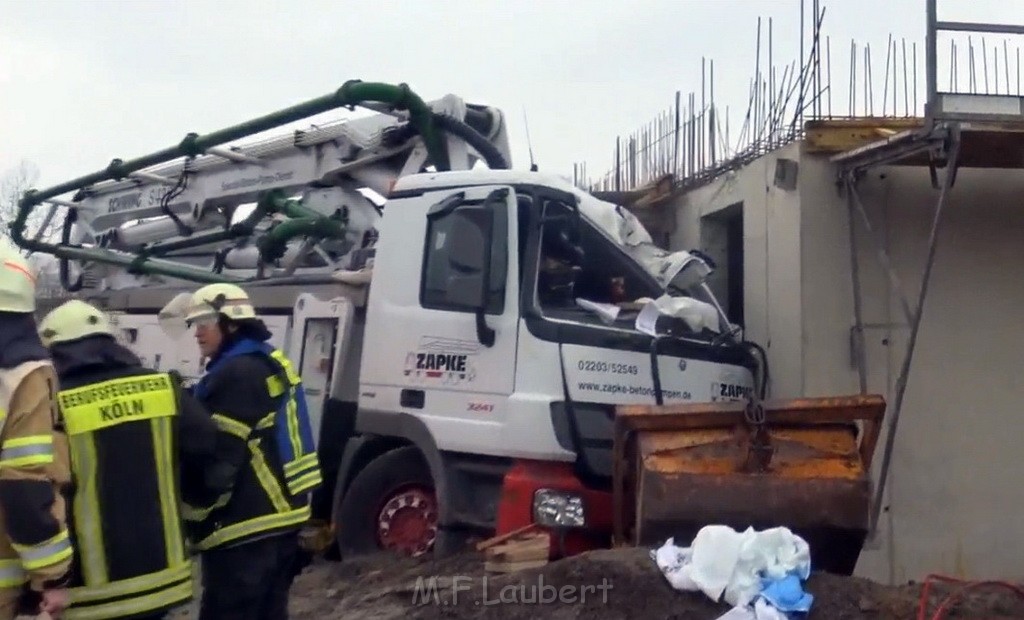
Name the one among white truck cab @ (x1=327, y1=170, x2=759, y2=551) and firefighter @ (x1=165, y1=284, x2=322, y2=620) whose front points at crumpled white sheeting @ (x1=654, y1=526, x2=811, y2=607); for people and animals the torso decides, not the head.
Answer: the white truck cab

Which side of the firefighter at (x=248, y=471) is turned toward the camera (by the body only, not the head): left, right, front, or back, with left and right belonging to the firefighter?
left

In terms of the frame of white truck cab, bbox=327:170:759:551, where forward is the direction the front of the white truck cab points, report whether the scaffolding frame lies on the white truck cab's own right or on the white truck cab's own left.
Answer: on the white truck cab's own left

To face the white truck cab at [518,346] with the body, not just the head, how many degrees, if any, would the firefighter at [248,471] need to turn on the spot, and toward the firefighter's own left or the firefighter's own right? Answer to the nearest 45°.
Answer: approximately 135° to the firefighter's own right

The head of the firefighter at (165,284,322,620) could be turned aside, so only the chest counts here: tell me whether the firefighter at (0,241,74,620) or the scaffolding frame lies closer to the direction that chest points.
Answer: the firefighter

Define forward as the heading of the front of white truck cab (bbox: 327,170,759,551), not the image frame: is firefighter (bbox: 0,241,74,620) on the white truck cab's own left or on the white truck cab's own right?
on the white truck cab's own right

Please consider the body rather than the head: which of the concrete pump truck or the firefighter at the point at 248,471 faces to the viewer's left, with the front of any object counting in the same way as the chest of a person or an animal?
the firefighter

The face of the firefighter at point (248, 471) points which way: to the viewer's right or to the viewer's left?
to the viewer's left

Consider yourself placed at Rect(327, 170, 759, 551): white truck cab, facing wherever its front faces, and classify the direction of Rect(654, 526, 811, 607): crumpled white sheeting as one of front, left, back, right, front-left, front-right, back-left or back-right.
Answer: front

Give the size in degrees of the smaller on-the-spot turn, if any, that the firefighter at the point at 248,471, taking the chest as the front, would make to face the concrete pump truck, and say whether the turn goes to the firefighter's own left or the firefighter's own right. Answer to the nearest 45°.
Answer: approximately 135° to the firefighter's own right

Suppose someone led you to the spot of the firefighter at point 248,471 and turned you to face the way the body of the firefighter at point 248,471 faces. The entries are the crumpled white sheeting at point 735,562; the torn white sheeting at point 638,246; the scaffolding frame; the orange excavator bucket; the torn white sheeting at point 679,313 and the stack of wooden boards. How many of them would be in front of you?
0

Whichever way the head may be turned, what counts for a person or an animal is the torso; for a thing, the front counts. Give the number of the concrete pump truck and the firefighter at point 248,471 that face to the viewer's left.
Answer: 1

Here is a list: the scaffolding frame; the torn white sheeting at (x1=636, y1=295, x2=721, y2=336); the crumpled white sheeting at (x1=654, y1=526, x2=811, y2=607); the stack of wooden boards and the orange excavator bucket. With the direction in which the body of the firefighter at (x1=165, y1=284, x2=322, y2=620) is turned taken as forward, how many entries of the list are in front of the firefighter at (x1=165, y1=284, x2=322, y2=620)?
0

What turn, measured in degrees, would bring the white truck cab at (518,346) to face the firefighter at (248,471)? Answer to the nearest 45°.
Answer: approximately 90° to its right

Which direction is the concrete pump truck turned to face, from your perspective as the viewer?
facing the viewer and to the right of the viewer
